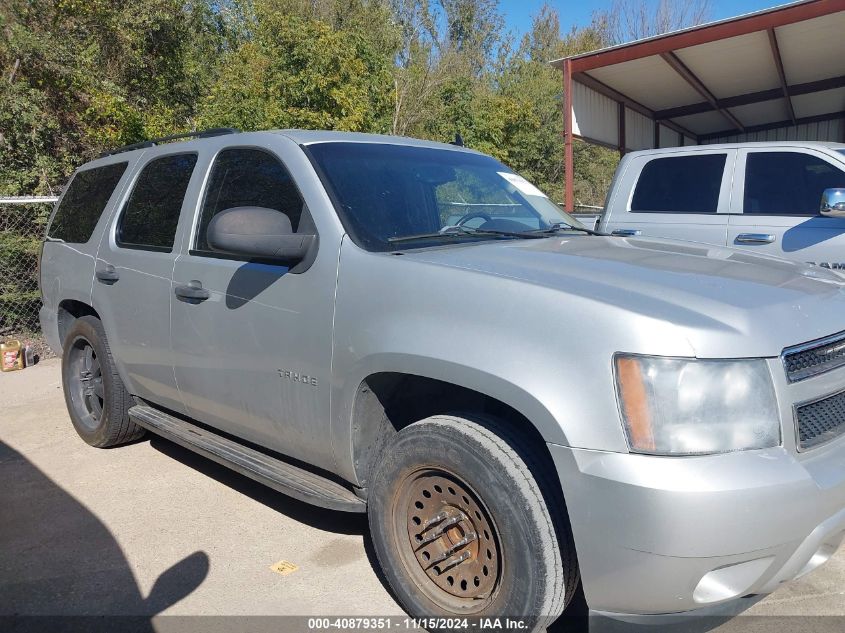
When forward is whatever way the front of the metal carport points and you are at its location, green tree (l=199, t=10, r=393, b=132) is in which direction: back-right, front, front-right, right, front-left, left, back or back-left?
front

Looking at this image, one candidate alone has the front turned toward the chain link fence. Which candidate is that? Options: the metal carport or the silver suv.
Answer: the metal carport

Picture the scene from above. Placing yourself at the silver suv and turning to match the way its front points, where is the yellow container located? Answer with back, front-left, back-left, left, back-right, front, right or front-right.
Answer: back

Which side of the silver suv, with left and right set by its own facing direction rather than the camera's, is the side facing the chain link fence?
back

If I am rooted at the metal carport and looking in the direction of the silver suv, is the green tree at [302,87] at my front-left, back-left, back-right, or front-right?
front-right

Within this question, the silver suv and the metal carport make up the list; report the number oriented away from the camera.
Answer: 0

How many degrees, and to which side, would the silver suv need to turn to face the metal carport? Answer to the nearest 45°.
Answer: approximately 90° to its left

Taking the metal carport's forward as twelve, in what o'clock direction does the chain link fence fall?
The chain link fence is roughly at 12 o'clock from the metal carport.

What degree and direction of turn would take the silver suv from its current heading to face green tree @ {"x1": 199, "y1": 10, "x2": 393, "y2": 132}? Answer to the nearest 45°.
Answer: approximately 135° to its left

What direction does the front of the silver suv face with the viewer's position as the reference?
facing the viewer and to the right of the viewer

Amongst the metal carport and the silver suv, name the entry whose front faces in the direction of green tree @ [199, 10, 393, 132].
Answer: the metal carport

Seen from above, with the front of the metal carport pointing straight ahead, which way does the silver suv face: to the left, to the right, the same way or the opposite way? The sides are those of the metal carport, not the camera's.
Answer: to the left

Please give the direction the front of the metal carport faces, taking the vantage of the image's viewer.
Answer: facing the viewer and to the left of the viewer

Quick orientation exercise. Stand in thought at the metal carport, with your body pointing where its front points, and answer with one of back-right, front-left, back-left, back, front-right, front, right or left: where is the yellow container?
front

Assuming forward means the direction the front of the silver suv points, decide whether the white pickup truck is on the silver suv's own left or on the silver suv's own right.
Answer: on the silver suv's own left
